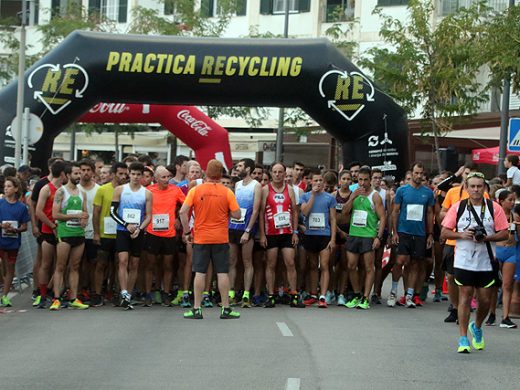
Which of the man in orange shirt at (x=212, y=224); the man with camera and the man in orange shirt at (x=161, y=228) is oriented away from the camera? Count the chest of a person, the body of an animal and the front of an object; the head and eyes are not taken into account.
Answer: the man in orange shirt at (x=212, y=224)

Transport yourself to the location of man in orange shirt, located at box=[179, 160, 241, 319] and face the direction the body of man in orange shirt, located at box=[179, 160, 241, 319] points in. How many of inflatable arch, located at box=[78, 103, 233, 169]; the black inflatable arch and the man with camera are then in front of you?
2

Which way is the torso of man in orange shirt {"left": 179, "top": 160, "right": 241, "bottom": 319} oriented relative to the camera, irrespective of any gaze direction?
away from the camera

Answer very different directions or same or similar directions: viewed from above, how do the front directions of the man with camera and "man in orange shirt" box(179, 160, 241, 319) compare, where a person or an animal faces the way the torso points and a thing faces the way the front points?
very different directions

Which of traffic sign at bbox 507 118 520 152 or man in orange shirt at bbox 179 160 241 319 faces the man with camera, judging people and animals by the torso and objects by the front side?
the traffic sign

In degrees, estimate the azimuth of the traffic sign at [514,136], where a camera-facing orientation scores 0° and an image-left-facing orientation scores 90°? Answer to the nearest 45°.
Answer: approximately 0°

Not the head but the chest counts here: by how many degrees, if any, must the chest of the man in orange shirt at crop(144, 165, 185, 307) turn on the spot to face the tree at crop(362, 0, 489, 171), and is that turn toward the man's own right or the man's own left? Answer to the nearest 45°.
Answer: approximately 135° to the man's own left

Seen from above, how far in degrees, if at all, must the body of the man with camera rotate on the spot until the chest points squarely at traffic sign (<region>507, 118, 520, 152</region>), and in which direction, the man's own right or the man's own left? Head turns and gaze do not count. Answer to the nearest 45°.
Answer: approximately 180°

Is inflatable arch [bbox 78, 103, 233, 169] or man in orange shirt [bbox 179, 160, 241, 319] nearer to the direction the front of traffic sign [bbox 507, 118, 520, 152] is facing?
the man in orange shirt

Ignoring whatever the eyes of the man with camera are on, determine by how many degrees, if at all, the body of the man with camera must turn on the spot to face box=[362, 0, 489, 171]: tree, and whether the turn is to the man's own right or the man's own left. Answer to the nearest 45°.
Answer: approximately 180°

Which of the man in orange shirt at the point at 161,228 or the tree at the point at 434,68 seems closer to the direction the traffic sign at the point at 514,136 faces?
the man in orange shirt

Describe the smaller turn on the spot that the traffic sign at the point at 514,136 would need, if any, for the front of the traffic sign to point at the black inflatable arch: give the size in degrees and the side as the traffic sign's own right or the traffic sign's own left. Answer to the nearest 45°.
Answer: approximately 90° to the traffic sign's own right
